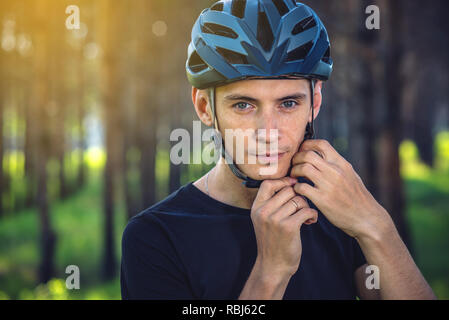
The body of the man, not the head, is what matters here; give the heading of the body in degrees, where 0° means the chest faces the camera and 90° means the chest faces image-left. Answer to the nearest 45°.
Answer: approximately 0°

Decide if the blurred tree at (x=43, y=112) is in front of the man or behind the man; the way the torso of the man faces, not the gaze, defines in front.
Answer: behind

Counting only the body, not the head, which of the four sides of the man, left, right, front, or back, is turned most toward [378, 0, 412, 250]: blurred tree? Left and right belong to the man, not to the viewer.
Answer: back
